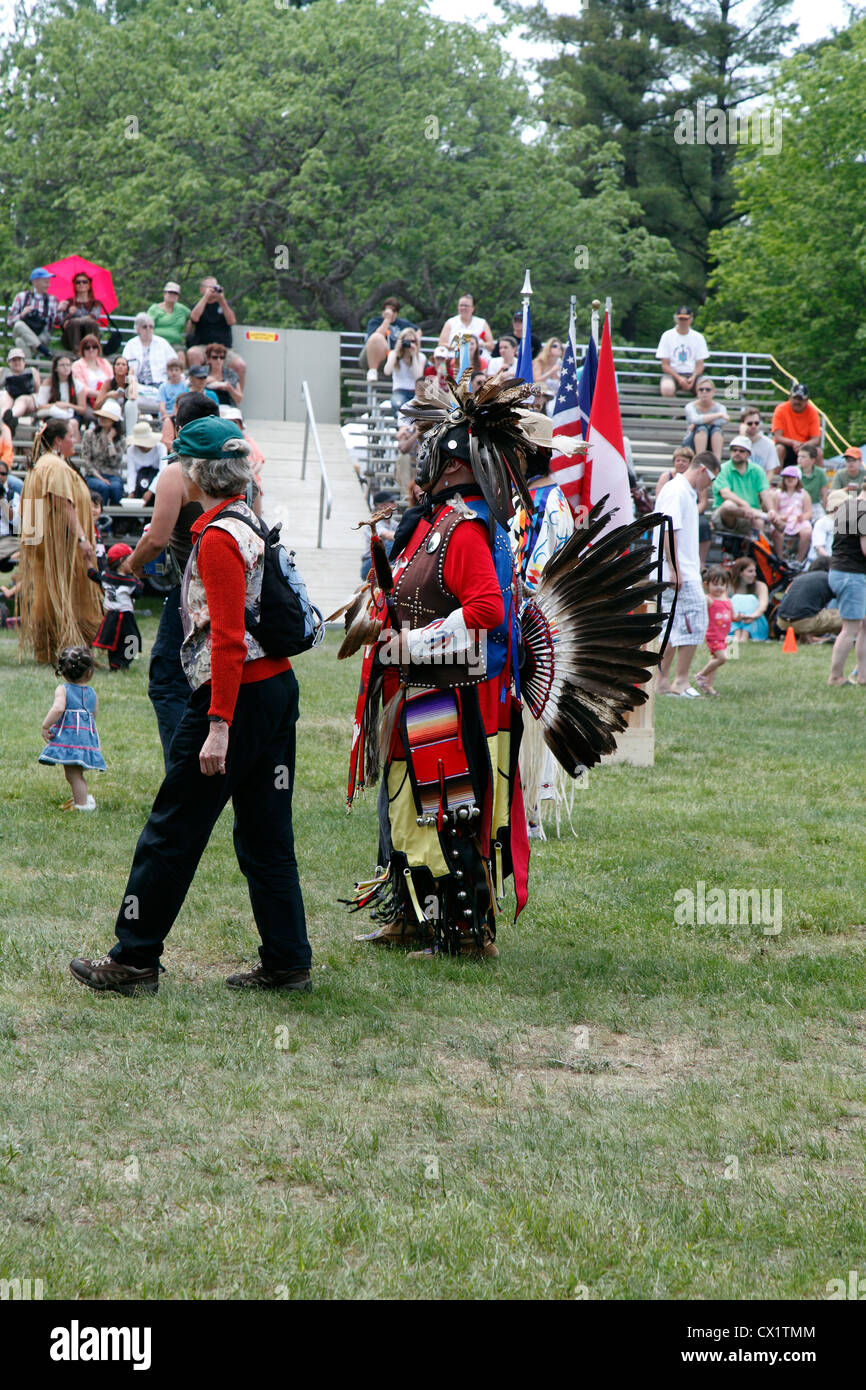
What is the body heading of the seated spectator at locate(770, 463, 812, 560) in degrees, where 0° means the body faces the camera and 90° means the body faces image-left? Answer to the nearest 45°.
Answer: approximately 0°

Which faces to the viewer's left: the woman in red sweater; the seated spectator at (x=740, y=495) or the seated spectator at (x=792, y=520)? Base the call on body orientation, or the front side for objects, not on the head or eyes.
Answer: the woman in red sweater

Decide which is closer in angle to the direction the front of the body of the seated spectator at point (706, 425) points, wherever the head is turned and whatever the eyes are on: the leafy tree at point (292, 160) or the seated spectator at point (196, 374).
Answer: the seated spectator

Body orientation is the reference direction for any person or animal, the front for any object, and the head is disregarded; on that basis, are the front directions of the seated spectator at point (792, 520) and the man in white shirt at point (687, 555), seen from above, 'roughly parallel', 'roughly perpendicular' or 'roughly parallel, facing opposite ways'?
roughly perpendicular

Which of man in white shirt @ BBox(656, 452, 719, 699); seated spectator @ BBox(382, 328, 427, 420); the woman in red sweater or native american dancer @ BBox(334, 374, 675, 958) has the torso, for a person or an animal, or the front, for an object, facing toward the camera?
the seated spectator

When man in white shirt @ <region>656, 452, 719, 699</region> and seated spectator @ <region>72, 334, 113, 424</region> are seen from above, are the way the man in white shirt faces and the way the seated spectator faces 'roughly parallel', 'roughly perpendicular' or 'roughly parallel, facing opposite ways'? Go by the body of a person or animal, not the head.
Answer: roughly perpendicular

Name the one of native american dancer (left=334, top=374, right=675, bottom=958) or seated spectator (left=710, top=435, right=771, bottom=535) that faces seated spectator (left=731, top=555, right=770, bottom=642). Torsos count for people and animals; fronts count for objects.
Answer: seated spectator (left=710, top=435, right=771, bottom=535)

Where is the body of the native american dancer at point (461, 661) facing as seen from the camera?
to the viewer's left
